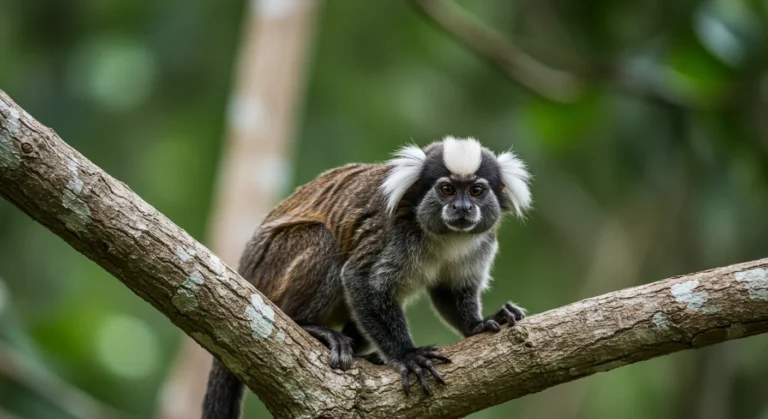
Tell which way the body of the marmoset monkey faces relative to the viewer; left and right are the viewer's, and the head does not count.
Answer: facing the viewer and to the right of the viewer
